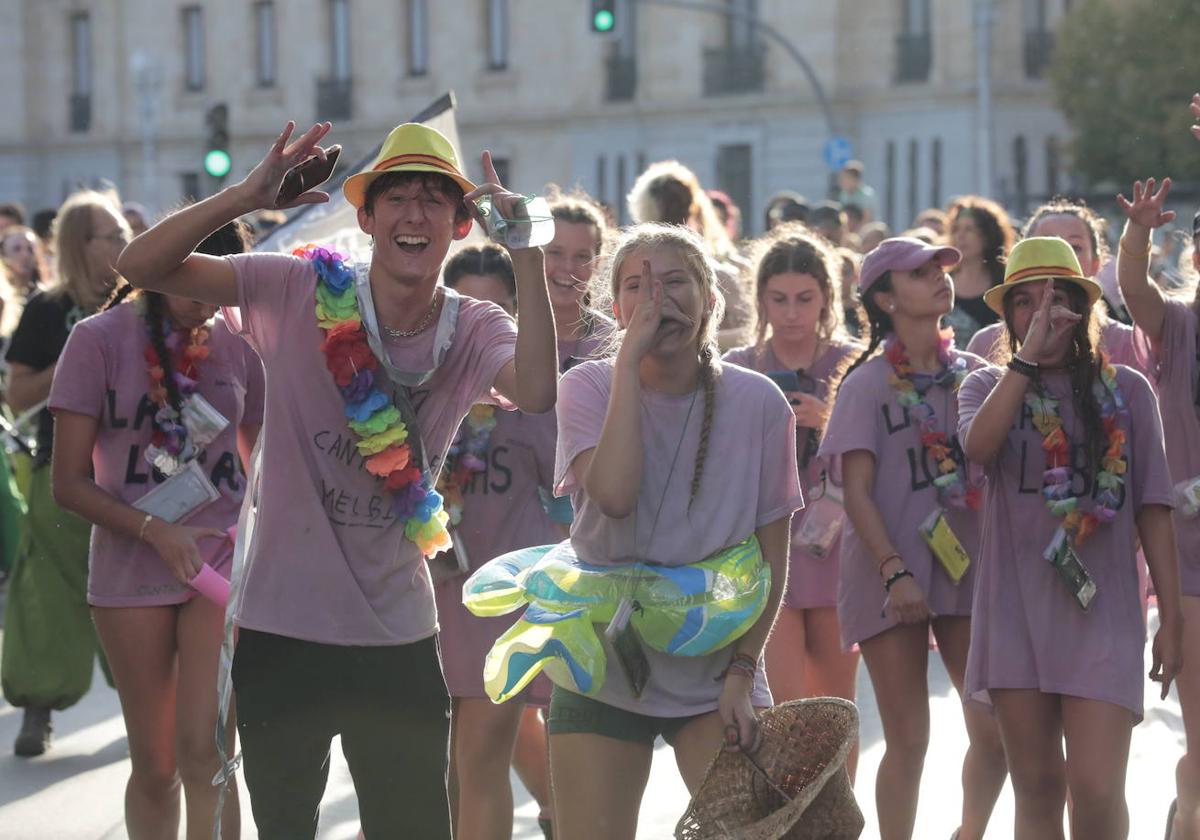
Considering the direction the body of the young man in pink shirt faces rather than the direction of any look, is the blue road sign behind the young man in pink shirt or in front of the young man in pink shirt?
behind

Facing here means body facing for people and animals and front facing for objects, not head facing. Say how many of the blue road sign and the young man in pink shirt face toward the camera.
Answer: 2

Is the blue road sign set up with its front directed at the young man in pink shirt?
yes

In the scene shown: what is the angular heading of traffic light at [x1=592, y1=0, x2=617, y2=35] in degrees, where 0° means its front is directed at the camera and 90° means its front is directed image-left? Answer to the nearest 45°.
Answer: approximately 0°

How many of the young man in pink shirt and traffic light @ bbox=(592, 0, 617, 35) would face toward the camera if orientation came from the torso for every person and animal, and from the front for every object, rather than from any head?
2
